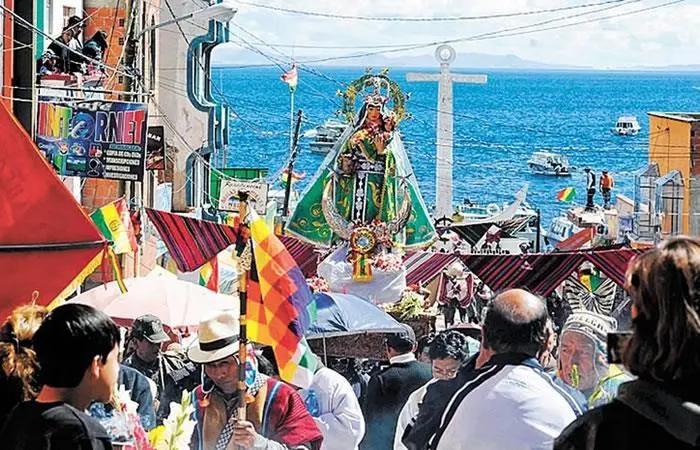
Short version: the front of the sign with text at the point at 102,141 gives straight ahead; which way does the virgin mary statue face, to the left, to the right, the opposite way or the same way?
the same way

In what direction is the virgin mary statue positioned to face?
toward the camera

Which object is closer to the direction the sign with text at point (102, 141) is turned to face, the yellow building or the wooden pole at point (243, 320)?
the wooden pole

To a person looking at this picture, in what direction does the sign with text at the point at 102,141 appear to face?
facing the viewer

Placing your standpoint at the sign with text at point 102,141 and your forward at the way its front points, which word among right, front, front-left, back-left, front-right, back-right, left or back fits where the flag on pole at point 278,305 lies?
front

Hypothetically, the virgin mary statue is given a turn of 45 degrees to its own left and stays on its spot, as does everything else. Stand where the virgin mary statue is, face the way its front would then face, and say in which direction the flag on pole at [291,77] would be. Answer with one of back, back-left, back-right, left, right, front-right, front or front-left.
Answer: back-left

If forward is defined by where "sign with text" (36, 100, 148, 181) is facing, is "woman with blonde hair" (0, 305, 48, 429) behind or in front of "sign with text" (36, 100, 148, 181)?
in front

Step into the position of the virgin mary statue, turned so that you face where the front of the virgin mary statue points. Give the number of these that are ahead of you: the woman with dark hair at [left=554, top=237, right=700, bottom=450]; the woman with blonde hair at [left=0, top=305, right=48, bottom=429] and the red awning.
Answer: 3

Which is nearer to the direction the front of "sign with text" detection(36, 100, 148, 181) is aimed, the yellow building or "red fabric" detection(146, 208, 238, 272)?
the red fabric

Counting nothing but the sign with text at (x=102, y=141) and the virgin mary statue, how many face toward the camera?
2

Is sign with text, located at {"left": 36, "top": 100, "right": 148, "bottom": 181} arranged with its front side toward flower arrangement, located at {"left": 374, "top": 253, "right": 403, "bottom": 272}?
no

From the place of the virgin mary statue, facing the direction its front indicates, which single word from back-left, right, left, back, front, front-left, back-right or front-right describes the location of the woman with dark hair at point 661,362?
front

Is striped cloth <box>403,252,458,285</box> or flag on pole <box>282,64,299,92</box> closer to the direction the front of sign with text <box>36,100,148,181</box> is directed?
the striped cloth

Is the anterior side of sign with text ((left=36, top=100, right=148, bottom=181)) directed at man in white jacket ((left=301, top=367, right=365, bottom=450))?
yes

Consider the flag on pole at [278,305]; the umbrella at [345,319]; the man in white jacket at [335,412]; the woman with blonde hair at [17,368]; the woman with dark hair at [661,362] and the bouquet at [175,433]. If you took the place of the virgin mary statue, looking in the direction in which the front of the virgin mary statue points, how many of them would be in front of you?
6

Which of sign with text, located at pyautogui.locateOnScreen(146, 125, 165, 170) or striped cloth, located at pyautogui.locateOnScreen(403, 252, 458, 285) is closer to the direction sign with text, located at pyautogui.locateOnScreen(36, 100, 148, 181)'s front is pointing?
the striped cloth

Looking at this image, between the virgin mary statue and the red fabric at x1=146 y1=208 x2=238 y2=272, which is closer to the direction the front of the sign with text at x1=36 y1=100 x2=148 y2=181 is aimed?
the red fabric
